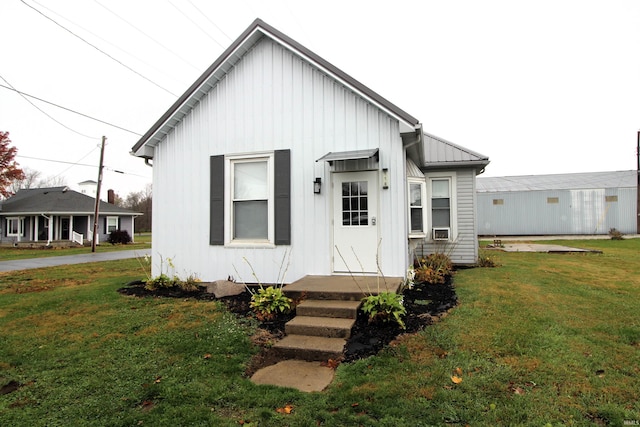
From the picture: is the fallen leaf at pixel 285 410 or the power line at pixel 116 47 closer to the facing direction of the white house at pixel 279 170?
the fallen leaf

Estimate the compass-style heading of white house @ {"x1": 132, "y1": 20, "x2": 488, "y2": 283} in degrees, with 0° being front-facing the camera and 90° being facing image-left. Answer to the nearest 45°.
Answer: approximately 0°

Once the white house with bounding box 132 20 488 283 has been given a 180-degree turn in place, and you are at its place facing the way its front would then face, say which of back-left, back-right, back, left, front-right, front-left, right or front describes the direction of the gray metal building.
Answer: front-right

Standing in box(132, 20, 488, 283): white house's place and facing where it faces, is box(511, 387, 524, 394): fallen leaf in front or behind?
in front

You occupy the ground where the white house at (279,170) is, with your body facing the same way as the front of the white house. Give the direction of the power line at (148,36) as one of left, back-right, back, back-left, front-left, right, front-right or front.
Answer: back-right

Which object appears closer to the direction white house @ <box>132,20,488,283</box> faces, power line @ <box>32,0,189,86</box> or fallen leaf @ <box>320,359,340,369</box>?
the fallen leaf

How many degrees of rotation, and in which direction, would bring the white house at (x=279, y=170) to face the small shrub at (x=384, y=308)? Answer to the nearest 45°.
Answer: approximately 45° to its left

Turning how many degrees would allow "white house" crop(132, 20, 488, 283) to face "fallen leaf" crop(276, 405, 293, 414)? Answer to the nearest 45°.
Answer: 0° — it already faces it

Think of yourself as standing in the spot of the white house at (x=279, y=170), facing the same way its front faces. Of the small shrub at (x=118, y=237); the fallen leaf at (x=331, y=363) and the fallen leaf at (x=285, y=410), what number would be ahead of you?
2

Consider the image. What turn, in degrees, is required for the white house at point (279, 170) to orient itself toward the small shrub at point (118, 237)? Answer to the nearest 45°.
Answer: approximately 135° to its right

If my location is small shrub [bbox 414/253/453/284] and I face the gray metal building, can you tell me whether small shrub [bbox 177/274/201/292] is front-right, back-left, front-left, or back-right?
back-left
